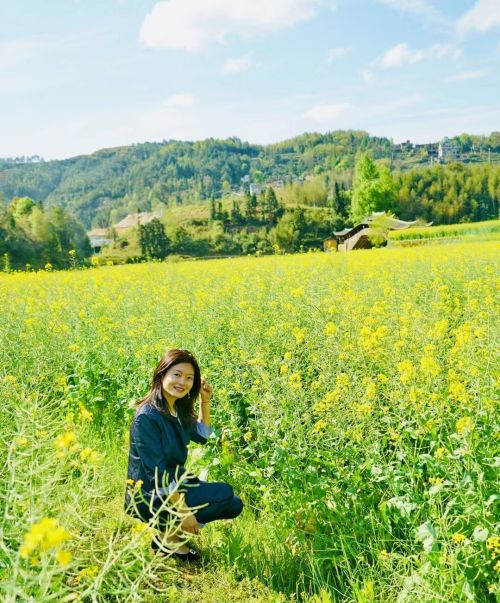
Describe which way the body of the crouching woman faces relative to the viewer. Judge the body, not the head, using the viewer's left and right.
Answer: facing the viewer and to the right of the viewer
